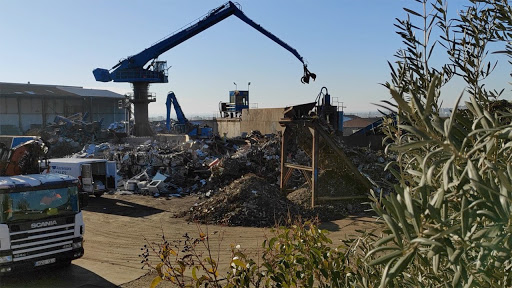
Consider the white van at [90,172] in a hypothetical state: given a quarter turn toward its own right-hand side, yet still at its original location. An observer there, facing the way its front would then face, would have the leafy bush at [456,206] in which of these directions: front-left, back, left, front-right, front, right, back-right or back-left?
back-right

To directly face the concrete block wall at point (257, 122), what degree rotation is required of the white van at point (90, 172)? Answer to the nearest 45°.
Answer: approximately 90° to its right

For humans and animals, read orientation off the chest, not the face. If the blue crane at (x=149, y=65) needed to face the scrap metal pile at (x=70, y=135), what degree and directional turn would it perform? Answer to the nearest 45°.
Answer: approximately 135° to its right

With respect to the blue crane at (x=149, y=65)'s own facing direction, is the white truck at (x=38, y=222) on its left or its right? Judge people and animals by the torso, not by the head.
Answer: on its right

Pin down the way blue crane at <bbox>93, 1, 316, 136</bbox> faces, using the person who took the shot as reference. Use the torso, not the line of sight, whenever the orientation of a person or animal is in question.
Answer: facing to the right of the viewer

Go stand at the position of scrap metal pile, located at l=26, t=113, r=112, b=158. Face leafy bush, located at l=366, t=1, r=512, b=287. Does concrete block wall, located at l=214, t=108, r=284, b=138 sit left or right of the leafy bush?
left

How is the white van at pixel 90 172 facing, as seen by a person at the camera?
facing away from the viewer and to the left of the viewer

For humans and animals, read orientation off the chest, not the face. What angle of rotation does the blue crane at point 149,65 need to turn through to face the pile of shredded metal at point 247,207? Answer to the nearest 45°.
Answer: approximately 90° to its right

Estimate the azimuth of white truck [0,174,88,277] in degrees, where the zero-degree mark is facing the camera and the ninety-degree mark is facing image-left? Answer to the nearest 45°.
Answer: approximately 315°

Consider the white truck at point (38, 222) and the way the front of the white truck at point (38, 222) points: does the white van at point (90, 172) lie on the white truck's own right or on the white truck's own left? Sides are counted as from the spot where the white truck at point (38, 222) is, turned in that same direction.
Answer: on the white truck's own left

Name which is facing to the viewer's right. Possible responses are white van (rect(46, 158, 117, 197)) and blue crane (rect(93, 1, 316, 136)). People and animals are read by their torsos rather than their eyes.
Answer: the blue crane

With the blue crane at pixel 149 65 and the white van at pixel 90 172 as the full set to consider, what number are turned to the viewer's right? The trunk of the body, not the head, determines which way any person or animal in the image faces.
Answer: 1
